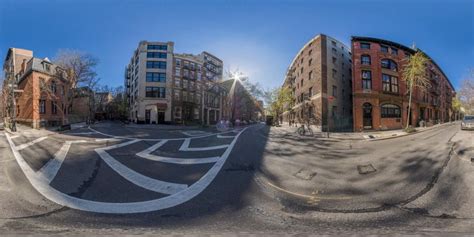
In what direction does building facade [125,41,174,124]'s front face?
toward the camera

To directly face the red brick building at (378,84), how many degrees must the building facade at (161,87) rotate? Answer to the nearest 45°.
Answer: approximately 45° to its left

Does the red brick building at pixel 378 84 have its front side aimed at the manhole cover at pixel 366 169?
yes

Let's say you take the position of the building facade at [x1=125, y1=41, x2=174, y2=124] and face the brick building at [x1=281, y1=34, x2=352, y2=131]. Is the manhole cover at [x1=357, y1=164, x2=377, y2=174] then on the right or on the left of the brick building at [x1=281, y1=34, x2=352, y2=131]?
right

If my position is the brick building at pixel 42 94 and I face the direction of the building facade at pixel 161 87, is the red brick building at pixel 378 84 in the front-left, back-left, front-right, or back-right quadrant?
front-right

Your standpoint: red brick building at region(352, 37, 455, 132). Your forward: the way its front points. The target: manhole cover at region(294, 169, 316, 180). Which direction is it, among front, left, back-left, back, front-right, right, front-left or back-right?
front

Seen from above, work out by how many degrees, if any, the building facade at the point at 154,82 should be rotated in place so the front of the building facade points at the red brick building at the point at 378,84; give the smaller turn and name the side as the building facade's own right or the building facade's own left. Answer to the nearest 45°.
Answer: approximately 45° to the building facade's own left

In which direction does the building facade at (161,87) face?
toward the camera
